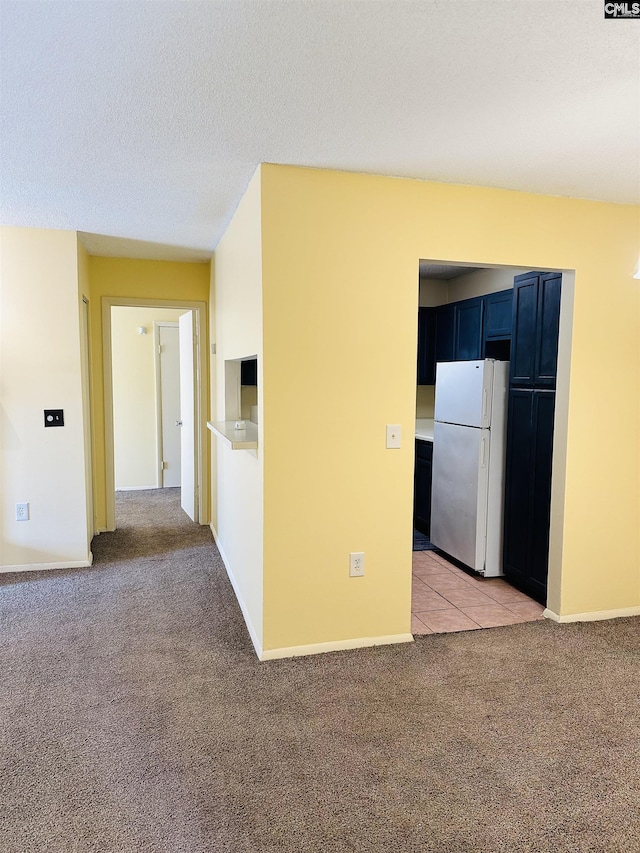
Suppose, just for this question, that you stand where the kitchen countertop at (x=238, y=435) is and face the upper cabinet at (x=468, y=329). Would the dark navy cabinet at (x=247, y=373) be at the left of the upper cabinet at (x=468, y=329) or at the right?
left

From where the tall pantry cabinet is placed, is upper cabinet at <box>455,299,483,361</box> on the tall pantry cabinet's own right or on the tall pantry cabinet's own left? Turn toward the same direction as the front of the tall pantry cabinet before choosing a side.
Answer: on the tall pantry cabinet's own right

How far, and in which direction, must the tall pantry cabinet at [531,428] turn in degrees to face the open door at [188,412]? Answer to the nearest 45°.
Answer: approximately 45° to its right

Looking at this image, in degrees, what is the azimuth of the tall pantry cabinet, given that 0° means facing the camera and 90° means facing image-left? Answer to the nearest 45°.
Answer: approximately 45°

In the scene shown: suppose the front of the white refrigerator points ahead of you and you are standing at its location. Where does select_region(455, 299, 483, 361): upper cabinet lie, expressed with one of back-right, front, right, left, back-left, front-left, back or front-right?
back-right

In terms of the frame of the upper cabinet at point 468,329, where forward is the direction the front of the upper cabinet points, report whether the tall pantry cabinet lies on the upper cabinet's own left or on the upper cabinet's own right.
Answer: on the upper cabinet's own left

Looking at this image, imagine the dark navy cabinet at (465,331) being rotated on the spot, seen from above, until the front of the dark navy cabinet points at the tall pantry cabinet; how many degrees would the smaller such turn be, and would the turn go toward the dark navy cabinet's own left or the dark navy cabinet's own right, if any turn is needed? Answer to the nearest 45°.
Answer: approximately 45° to the dark navy cabinet's own left

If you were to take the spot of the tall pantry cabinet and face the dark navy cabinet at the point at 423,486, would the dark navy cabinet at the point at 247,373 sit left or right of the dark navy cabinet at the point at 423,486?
left

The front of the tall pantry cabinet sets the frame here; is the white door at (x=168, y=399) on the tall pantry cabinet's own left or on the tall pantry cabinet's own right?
on the tall pantry cabinet's own right

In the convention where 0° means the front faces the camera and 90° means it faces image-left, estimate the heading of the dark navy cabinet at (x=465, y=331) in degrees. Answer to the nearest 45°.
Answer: approximately 45°
